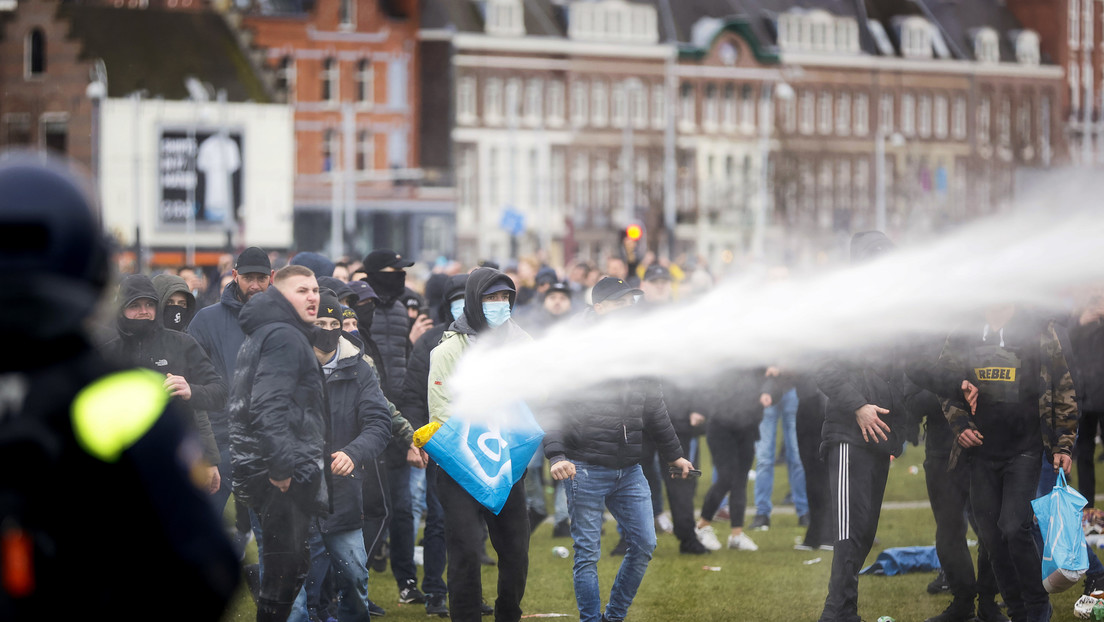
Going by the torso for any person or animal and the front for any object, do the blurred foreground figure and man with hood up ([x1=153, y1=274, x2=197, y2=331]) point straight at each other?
yes

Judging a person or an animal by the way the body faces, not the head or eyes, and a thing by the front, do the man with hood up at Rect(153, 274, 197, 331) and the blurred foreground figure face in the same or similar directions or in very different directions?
very different directions

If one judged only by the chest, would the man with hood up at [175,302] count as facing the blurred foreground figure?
yes

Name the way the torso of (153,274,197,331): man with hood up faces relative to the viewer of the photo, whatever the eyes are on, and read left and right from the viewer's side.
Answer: facing the viewer

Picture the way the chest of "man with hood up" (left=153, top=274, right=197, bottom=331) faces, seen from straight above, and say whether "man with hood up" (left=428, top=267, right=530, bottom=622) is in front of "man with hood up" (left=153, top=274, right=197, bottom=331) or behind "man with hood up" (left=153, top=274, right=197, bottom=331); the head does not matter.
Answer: in front

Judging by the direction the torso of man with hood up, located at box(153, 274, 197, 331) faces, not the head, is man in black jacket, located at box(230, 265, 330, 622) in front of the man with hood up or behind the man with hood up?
in front

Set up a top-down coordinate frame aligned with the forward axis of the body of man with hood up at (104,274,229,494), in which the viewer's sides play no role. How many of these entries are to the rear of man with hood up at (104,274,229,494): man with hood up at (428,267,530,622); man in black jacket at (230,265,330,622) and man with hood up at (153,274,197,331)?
1

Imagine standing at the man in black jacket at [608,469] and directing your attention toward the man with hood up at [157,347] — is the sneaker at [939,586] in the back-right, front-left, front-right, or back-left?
back-right

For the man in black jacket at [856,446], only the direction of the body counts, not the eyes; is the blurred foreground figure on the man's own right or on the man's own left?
on the man's own right

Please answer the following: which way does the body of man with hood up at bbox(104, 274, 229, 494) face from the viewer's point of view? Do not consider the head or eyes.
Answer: toward the camera

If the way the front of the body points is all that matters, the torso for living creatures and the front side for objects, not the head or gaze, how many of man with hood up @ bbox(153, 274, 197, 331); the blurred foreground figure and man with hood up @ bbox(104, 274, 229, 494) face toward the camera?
2

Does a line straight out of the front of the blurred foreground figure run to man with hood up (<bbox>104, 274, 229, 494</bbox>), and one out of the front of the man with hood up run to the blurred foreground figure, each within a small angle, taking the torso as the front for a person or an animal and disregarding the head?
yes

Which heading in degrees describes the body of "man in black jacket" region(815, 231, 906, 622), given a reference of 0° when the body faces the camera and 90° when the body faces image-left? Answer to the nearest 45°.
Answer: approximately 315°
